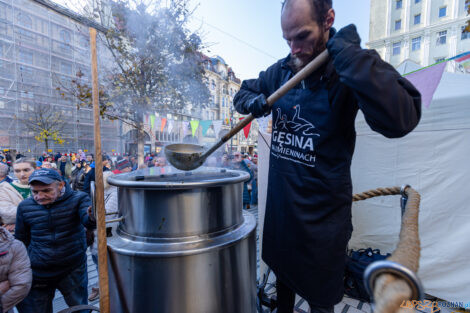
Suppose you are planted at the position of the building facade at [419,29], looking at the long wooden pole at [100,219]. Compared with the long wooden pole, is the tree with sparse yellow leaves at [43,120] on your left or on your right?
right

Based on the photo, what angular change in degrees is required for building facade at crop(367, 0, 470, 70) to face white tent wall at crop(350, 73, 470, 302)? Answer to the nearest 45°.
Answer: approximately 45° to its left

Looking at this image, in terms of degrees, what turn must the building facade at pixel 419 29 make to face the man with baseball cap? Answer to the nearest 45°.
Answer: approximately 45° to its left

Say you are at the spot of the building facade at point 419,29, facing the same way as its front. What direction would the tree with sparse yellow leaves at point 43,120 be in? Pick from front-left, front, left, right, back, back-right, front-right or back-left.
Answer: front

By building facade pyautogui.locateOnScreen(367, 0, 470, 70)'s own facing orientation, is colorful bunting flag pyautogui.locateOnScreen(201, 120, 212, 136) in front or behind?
in front

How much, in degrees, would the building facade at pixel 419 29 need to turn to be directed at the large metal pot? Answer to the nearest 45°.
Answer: approximately 45° to its left

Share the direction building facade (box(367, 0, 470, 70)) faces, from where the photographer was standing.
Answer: facing the viewer and to the left of the viewer

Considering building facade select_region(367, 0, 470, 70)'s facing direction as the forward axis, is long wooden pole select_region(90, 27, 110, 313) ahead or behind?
ahead

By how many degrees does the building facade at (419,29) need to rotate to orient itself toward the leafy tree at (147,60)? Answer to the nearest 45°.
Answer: approximately 45° to its left

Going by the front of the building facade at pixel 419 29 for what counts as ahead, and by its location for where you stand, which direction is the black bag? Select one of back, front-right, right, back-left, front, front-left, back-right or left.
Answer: front-left
